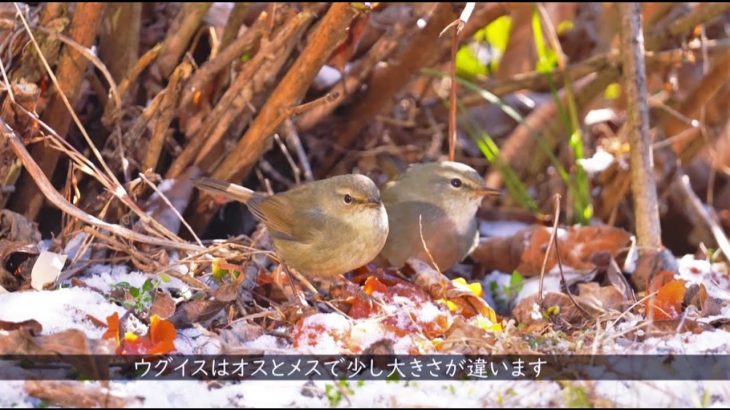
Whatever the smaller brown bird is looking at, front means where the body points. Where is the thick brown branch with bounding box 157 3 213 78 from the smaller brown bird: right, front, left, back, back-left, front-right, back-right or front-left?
back-left

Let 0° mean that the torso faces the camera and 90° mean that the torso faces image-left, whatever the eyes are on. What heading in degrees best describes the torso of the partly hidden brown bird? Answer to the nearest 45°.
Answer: approximately 270°

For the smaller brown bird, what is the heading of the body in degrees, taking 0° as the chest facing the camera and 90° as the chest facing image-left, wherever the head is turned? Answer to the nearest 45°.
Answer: approximately 270°

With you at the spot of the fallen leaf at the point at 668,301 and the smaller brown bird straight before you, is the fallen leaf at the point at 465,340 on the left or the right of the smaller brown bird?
left

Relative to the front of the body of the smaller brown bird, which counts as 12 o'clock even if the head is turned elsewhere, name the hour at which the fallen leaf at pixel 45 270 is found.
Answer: The fallen leaf is roughly at 5 o'clock from the smaller brown bird.

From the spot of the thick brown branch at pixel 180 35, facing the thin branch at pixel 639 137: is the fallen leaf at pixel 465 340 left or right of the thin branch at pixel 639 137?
right

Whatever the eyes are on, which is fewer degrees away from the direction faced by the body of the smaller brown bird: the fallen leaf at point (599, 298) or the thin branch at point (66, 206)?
the fallen leaf

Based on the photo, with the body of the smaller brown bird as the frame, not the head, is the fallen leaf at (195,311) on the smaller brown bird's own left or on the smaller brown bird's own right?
on the smaller brown bird's own right

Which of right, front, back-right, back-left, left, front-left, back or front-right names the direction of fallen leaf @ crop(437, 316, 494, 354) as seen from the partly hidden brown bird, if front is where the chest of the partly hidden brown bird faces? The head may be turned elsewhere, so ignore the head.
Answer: right

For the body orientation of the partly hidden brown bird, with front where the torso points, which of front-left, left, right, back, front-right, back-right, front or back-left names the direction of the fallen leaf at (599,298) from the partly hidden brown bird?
front-right

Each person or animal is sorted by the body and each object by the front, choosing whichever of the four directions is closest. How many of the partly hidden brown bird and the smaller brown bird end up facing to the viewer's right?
2
